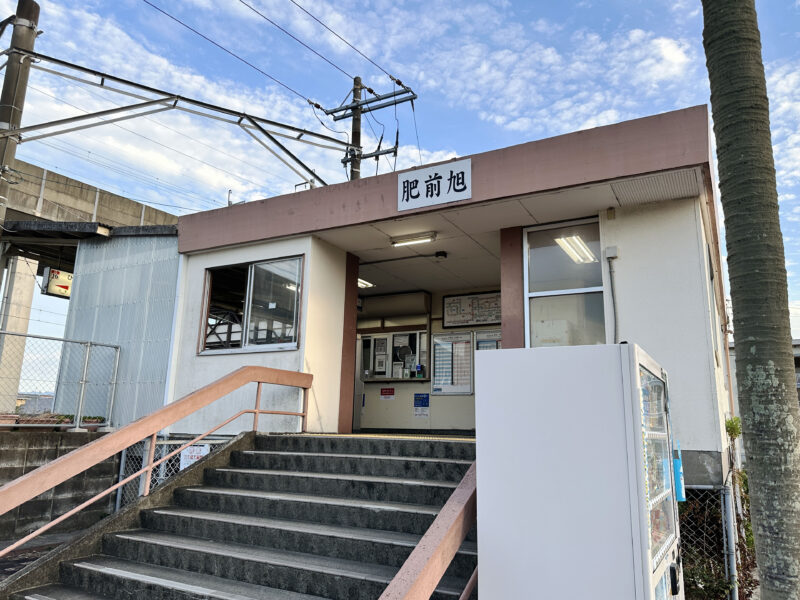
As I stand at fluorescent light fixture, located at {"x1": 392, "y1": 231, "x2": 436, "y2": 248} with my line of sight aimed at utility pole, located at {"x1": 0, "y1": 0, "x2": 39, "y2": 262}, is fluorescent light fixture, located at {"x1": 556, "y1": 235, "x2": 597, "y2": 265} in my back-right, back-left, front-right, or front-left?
back-right

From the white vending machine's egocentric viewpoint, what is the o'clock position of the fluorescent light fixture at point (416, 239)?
The fluorescent light fixture is roughly at 8 o'clock from the white vending machine.

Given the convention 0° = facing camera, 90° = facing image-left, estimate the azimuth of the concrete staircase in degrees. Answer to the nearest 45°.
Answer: approximately 45°

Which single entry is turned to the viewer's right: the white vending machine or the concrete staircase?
the white vending machine

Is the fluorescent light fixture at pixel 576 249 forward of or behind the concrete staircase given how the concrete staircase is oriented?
behind

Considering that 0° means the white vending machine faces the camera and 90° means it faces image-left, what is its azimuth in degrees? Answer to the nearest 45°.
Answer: approximately 270°

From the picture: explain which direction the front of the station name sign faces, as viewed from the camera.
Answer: facing the viewer and to the left of the viewer

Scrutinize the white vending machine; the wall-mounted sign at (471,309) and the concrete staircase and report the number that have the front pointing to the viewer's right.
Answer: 1

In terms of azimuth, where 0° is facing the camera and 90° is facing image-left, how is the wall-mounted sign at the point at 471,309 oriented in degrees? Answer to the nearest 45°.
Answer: approximately 45°

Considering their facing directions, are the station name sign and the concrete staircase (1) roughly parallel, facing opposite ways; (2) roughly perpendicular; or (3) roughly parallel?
roughly parallel

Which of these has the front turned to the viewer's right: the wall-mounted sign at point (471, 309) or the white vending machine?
the white vending machine

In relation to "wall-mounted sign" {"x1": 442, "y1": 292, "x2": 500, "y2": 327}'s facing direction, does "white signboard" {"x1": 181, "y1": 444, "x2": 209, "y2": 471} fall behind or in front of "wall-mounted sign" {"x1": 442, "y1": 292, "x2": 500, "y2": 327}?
in front
